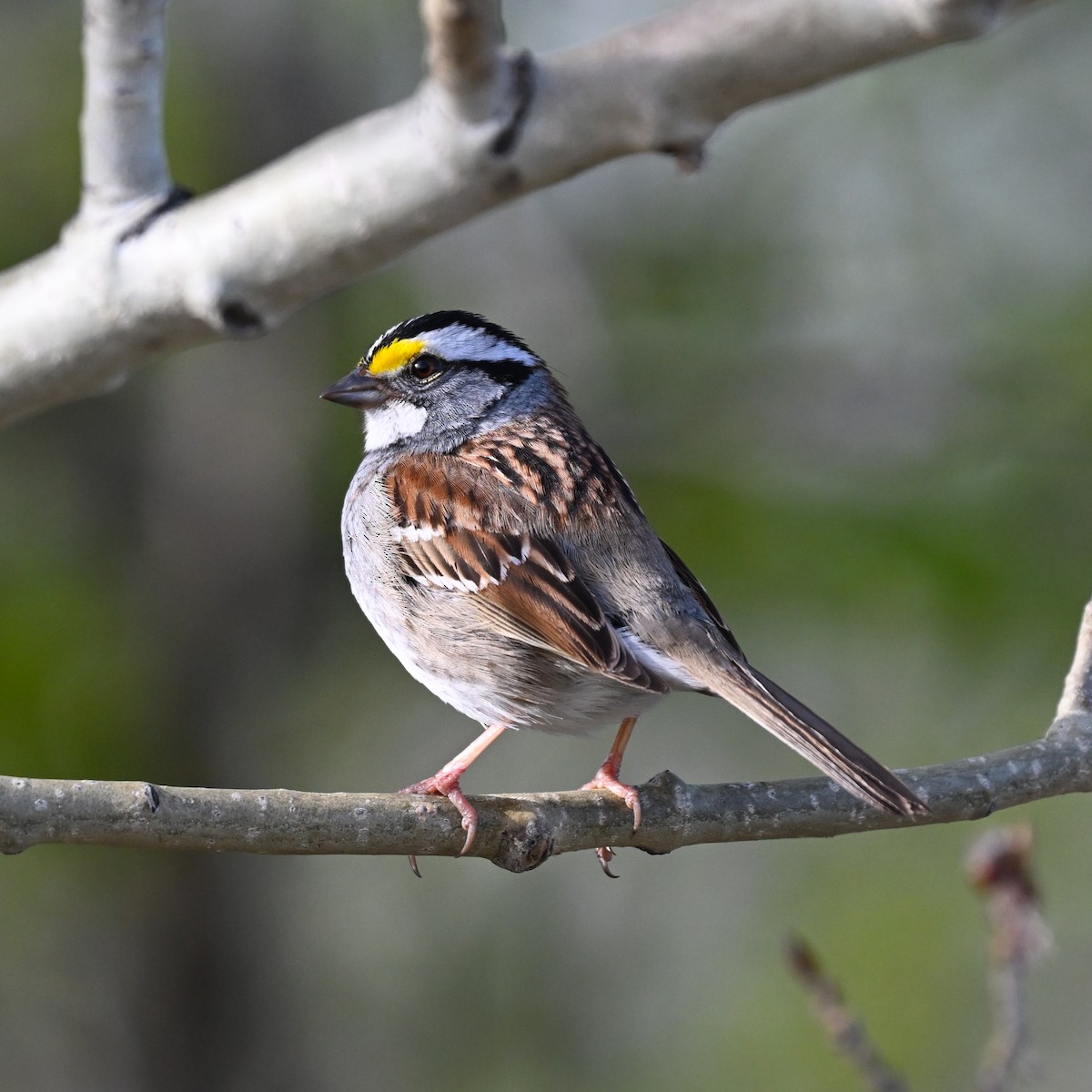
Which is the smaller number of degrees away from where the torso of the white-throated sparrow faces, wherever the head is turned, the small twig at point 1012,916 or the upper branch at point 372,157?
the upper branch

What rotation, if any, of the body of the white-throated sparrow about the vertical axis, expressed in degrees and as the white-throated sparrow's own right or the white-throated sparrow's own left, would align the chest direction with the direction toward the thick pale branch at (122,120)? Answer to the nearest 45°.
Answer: approximately 45° to the white-throated sparrow's own left

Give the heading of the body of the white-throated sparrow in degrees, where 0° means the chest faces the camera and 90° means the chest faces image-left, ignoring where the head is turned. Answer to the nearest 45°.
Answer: approximately 90°

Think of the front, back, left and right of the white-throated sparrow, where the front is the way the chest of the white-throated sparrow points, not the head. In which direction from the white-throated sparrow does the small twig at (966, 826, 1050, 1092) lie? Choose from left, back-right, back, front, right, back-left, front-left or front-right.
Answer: back
